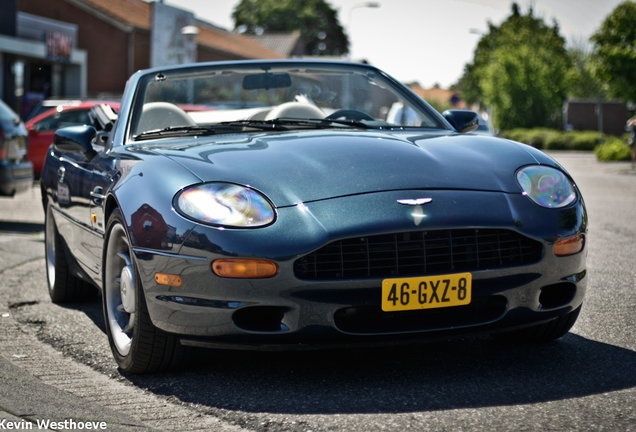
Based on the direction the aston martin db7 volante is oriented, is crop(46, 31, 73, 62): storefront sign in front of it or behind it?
behind

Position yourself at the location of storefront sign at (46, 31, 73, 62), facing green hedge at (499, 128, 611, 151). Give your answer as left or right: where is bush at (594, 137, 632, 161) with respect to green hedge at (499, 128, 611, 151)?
right

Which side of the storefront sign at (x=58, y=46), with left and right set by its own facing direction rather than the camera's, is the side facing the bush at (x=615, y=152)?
front

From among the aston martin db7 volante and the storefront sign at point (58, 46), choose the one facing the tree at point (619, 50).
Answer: the storefront sign

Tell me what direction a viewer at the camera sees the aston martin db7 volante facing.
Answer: facing the viewer and to the right of the viewer

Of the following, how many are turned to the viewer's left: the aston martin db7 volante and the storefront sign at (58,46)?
0

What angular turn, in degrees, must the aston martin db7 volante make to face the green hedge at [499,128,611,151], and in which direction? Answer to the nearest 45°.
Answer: approximately 135° to its left

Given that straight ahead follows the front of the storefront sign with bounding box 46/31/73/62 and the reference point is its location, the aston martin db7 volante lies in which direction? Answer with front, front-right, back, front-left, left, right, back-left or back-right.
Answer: front-right

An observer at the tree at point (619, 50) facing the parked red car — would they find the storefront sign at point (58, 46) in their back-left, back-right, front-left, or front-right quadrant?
front-right

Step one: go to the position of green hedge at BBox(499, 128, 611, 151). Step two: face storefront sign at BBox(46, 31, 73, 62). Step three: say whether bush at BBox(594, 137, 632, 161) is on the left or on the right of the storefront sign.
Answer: left

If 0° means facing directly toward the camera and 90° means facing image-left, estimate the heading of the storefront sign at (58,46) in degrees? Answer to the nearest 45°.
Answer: approximately 315°
